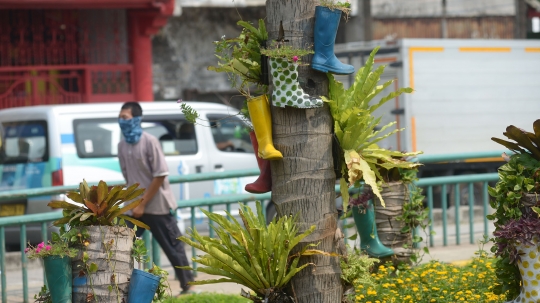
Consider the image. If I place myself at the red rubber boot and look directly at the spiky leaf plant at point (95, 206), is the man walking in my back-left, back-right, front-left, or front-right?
front-right

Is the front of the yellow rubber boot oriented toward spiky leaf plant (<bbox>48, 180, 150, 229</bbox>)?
no

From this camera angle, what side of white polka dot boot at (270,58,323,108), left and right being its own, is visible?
right

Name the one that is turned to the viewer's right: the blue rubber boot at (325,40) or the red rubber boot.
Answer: the blue rubber boot

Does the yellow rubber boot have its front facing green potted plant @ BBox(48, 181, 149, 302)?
no

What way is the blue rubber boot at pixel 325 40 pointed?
to the viewer's right

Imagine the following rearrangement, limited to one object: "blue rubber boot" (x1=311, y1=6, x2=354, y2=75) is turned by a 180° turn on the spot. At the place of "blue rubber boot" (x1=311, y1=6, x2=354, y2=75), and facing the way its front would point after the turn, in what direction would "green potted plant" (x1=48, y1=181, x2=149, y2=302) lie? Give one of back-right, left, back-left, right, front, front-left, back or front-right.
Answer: front

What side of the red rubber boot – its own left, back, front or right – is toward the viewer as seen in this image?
left

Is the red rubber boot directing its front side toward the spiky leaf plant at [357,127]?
no
